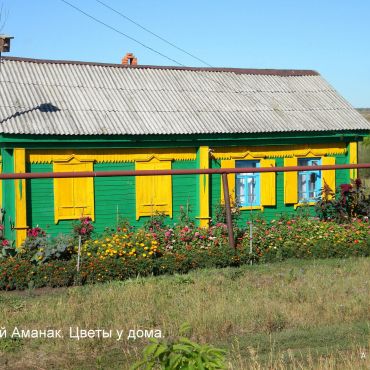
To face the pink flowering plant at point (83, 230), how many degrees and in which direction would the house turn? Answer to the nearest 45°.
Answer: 0° — it already faces it

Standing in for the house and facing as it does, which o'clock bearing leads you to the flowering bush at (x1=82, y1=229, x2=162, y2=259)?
The flowering bush is roughly at 12 o'clock from the house.

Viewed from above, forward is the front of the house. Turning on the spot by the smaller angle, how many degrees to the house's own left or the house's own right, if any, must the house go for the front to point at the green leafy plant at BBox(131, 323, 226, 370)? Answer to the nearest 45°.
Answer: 0° — it already faces it

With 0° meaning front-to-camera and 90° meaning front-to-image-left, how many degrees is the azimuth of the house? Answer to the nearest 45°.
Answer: approximately 0°

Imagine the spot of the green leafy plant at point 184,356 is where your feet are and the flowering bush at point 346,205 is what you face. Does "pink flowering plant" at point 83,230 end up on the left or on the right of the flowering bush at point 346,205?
left
